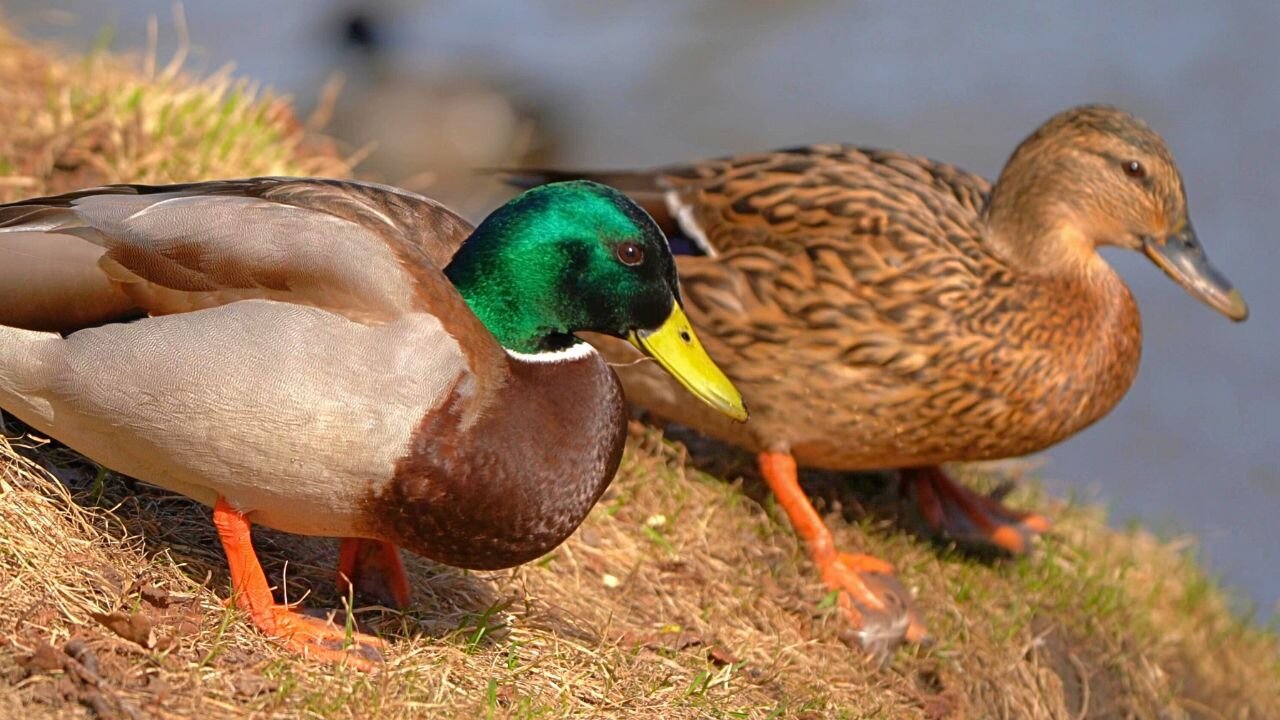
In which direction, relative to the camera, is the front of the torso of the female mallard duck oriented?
to the viewer's right

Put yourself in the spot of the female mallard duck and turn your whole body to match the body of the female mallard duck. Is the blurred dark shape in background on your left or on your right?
on your left

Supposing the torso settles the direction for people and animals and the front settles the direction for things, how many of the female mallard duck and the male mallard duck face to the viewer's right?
2

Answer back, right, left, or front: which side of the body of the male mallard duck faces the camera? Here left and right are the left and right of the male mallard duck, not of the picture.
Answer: right

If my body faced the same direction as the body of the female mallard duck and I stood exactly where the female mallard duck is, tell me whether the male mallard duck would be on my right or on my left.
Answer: on my right

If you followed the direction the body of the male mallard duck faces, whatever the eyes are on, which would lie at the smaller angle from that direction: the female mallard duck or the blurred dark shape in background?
the female mallard duck

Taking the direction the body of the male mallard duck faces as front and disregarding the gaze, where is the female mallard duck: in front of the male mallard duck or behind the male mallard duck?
in front

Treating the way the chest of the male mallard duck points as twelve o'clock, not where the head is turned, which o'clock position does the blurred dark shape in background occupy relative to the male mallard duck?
The blurred dark shape in background is roughly at 9 o'clock from the male mallard duck.
